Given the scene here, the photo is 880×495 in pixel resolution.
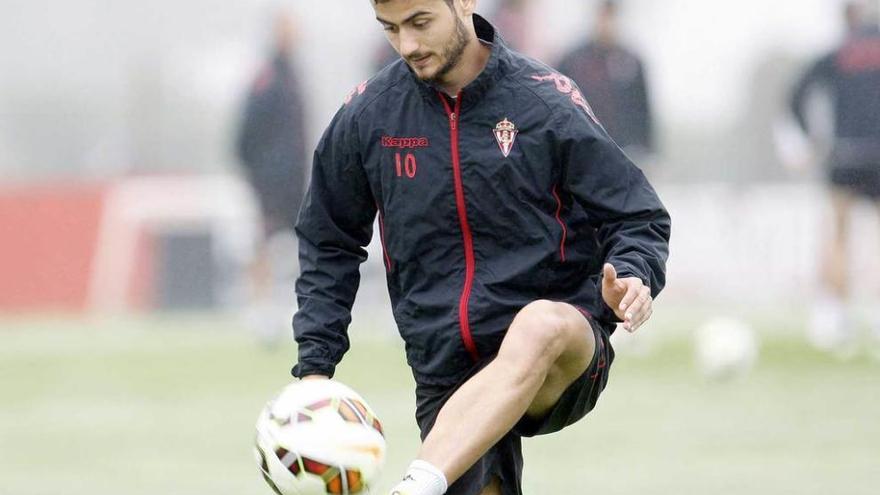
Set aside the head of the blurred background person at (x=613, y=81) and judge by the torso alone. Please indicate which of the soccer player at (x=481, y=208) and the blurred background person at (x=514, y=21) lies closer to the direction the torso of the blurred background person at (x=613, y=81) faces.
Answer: the soccer player

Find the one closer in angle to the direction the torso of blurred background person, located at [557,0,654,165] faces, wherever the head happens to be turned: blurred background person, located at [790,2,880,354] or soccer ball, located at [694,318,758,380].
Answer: the soccer ball

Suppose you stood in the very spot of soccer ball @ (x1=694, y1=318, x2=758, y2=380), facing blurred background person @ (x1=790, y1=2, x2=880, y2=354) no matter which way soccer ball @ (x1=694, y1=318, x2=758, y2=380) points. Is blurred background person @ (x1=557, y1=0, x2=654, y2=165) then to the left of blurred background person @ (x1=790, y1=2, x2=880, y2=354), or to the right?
left

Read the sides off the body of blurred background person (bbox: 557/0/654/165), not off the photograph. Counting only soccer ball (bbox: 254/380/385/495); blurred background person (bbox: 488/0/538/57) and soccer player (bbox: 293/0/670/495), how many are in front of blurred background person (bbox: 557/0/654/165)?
2

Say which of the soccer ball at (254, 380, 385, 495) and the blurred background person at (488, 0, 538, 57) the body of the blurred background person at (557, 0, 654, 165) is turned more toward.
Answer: the soccer ball

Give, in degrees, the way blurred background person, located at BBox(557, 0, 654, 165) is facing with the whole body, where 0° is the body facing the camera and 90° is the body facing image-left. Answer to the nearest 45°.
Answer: approximately 0°

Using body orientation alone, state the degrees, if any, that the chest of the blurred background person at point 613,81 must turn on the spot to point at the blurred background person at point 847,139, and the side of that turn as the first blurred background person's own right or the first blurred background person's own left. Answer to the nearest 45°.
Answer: approximately 90° to the first blurred background person's own left

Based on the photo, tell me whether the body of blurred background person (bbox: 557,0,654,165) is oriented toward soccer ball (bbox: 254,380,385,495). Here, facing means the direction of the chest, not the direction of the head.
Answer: yes

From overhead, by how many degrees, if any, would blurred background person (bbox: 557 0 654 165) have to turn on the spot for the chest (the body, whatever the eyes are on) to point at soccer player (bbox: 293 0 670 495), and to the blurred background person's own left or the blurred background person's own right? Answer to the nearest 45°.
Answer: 0° — they already face them
